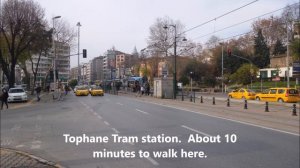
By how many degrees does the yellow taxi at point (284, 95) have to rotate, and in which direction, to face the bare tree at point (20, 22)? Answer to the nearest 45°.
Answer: approximately 45° to its left

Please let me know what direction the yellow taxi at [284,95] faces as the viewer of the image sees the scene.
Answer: facing away from the viewer and to the left of the viewer
